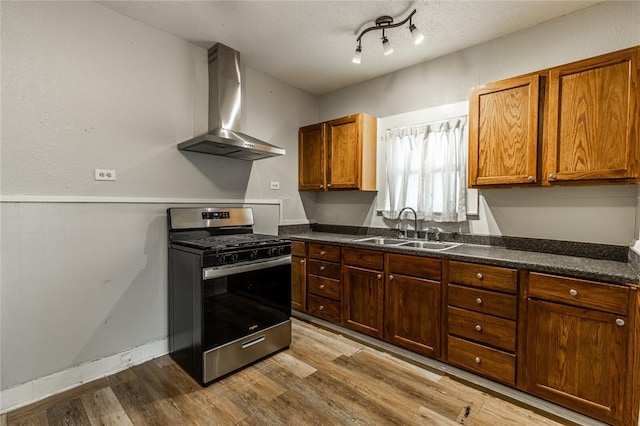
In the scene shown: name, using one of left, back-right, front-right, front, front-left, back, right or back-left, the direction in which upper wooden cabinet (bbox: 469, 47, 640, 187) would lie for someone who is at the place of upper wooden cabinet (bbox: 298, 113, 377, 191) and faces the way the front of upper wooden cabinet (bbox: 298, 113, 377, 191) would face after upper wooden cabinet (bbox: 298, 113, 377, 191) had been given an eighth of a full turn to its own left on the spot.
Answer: front-left

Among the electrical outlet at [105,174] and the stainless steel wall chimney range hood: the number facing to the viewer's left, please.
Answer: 0

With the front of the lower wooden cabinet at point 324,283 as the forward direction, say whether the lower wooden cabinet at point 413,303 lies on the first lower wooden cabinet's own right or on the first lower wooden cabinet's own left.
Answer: on the first lower wooden cabinet's own left

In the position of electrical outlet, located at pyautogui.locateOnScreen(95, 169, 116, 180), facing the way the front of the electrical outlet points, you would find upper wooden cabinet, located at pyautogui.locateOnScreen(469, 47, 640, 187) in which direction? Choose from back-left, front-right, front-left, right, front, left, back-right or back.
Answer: front-left

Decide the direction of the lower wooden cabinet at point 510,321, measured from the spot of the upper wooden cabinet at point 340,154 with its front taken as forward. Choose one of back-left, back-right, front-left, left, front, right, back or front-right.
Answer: left

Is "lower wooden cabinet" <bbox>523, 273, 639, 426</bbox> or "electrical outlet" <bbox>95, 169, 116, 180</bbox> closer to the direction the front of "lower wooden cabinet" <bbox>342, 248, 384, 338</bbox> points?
the electrical outlet

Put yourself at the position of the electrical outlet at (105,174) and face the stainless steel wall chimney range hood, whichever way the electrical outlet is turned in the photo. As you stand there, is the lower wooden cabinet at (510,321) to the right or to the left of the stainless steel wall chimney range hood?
right

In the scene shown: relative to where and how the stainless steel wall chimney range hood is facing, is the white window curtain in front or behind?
in front
